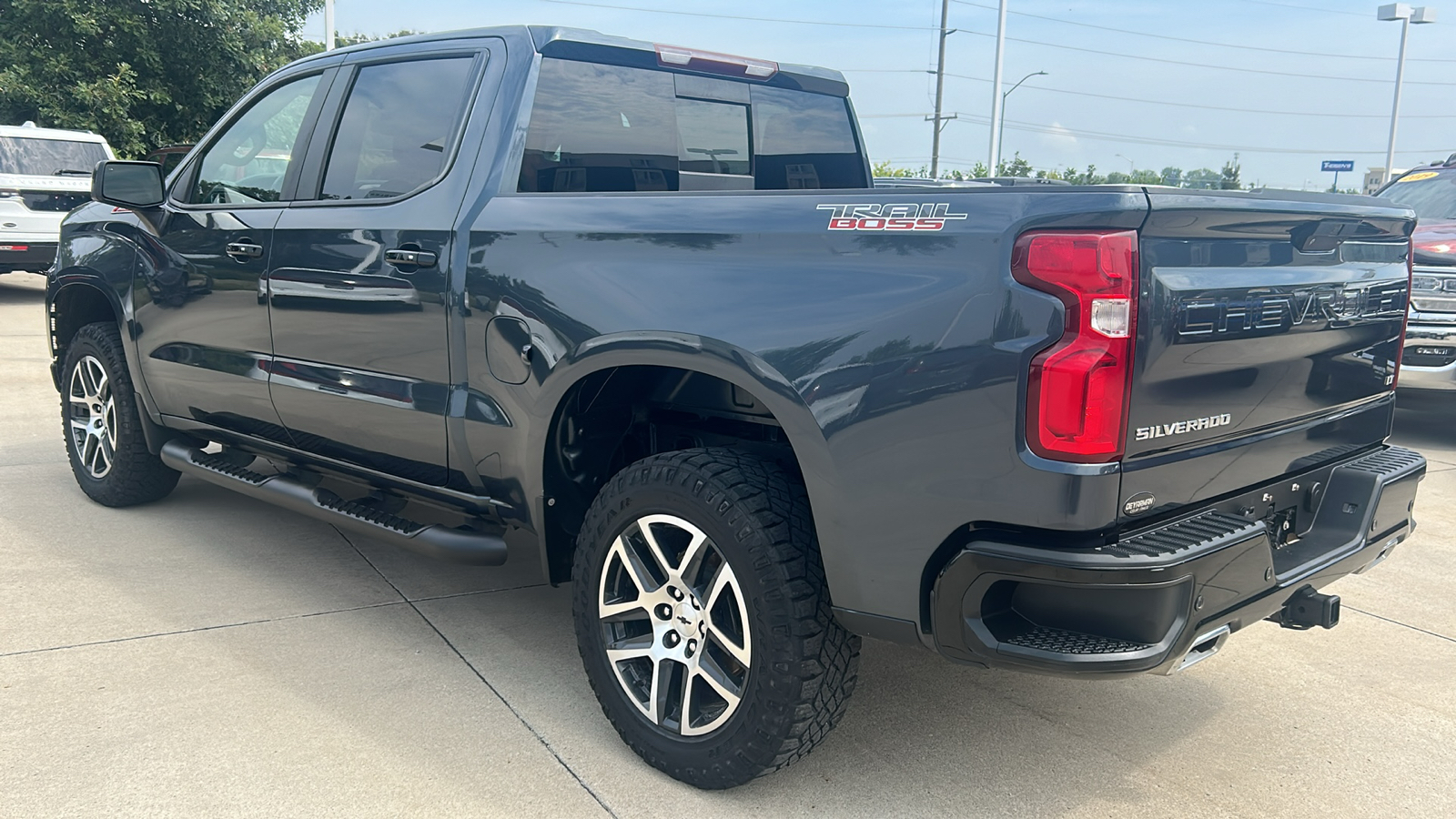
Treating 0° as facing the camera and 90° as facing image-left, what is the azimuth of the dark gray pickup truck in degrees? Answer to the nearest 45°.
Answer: approximately 135°

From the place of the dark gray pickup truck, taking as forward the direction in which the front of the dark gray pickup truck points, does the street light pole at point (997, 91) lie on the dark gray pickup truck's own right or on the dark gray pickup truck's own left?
on the dark gray pickup truck's own right

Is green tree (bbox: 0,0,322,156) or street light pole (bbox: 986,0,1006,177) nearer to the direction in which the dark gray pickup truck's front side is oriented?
the green tree

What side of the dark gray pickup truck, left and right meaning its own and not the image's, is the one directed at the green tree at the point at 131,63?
front

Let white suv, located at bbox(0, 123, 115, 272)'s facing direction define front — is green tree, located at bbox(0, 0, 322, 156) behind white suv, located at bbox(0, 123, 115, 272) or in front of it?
in front

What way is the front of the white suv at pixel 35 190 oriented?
away from the camera

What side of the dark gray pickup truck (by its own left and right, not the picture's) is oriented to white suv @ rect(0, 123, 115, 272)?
front

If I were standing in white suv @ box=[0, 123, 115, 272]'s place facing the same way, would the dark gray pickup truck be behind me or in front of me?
behind

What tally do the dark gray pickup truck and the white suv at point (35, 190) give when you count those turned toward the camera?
0
